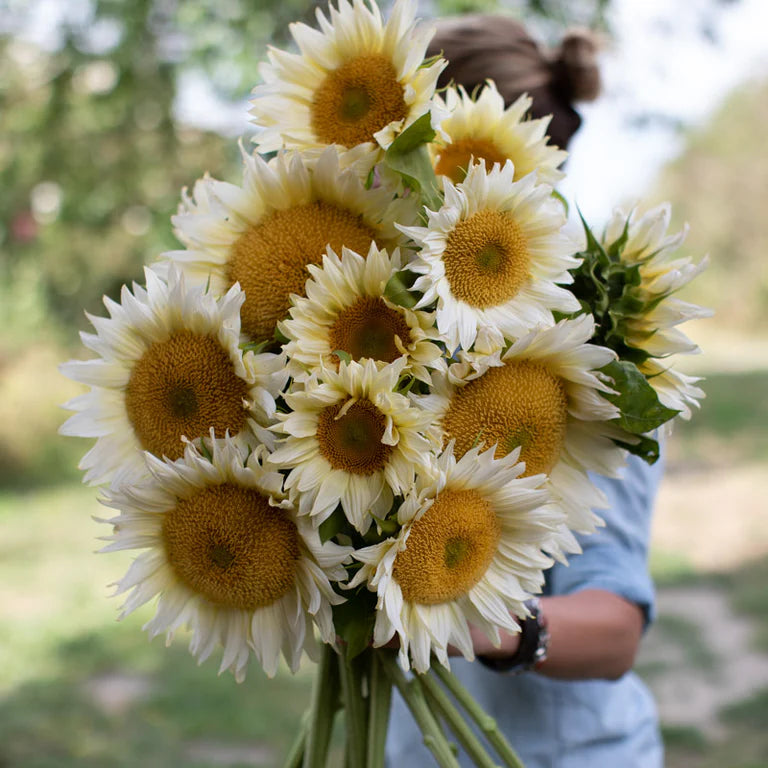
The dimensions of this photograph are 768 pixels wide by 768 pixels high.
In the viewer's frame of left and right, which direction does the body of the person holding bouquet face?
facing the viewer and to the left of the viewer

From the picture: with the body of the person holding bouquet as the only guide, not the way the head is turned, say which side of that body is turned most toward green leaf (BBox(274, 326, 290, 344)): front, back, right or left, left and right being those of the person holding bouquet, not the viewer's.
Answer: front

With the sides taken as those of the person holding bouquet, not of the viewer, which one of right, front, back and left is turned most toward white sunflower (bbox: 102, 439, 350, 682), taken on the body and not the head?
front

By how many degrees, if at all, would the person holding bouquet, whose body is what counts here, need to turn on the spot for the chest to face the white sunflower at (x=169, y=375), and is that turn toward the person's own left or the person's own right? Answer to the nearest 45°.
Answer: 0° — they already face it
